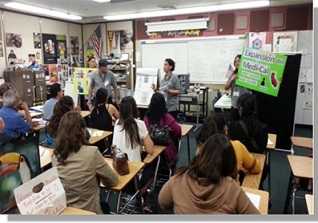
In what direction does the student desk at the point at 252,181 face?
away from the camera

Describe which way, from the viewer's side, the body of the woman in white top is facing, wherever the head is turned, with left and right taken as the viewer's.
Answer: facing away from the viewer

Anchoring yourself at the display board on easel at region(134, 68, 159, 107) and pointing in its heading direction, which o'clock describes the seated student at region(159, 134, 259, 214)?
The seated student is roughly at 12 o'clock from the display board on easel.

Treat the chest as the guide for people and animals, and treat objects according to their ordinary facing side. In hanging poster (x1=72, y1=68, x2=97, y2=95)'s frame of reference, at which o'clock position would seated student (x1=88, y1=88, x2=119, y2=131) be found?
The seated student is roughly at 12 o'clock from the hanging poster.

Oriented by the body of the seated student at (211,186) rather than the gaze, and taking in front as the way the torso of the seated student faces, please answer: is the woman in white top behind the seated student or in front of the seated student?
in front

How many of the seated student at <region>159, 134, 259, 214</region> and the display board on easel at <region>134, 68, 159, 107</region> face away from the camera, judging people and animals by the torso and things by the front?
1

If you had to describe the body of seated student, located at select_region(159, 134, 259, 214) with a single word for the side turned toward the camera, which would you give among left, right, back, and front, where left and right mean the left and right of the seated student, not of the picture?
back

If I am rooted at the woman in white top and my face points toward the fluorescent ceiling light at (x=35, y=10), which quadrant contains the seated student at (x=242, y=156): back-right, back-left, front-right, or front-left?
back-right
